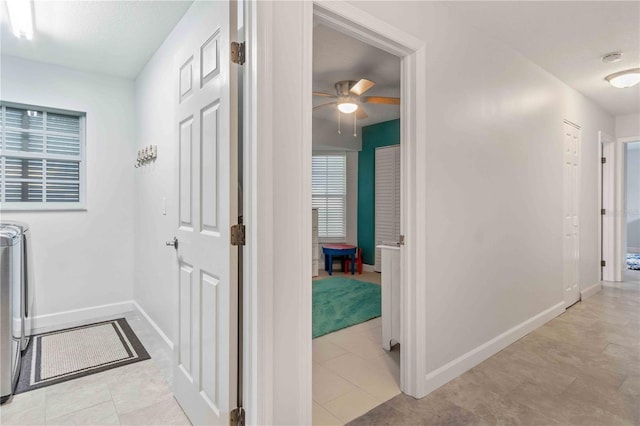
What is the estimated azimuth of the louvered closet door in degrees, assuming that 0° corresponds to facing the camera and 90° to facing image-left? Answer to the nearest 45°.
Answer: approximately 45°

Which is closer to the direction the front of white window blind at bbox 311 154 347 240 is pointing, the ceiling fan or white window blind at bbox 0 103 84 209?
the ceiling fan

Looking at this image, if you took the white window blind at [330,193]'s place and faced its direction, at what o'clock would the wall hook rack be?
The wall hook rack is roughly at 1 o'clock from the white window blind.

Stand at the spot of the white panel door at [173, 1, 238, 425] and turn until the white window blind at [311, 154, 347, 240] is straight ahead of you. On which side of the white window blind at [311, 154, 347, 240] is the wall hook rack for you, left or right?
left

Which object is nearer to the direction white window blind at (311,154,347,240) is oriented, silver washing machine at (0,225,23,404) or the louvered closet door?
the silver washing machine

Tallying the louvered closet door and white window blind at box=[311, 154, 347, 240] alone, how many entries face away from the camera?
0

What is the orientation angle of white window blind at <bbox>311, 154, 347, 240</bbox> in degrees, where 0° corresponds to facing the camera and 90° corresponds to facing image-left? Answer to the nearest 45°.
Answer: approximately 0°

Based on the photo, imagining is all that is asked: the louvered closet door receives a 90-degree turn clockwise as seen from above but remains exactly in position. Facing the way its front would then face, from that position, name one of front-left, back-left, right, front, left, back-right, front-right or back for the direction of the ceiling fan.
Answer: back-left

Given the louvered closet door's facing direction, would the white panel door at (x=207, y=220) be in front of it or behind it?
in front

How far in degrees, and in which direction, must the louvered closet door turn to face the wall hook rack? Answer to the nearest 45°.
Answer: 0° — it already faces it

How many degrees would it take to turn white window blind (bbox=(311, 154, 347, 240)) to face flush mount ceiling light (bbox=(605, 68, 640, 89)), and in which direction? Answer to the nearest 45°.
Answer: approximately 45° to its left

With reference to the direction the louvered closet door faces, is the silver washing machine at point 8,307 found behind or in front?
in front
